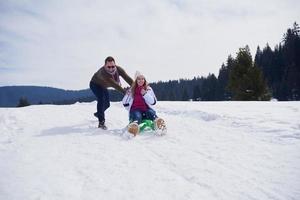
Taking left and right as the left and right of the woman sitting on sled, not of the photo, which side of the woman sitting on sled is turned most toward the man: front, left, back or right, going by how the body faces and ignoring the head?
right

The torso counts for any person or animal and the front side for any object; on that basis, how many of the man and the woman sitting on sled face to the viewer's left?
0

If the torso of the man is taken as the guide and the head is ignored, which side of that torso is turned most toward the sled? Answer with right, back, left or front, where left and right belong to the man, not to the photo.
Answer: front
